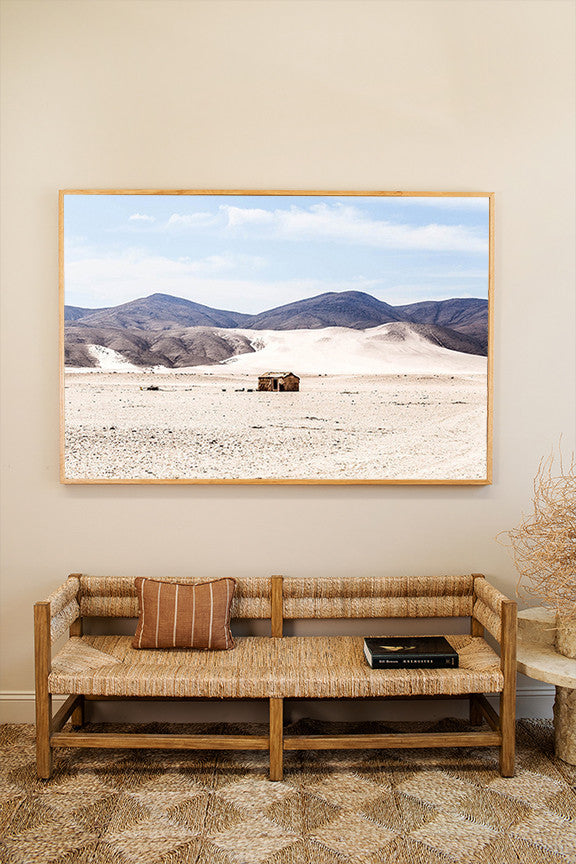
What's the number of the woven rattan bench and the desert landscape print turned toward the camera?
2

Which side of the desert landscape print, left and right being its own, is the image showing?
front

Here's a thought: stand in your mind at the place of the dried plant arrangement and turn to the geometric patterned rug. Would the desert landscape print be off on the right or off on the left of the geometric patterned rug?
right

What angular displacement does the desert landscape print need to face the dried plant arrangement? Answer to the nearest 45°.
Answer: approximately 90° to its left

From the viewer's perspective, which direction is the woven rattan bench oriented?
toward the camera

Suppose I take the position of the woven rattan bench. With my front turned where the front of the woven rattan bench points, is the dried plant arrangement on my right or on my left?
on my left

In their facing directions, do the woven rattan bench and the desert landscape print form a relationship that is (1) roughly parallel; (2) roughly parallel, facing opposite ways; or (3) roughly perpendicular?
roughly parallel

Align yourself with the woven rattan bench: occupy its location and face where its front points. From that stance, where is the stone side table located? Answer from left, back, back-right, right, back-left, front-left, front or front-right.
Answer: left
